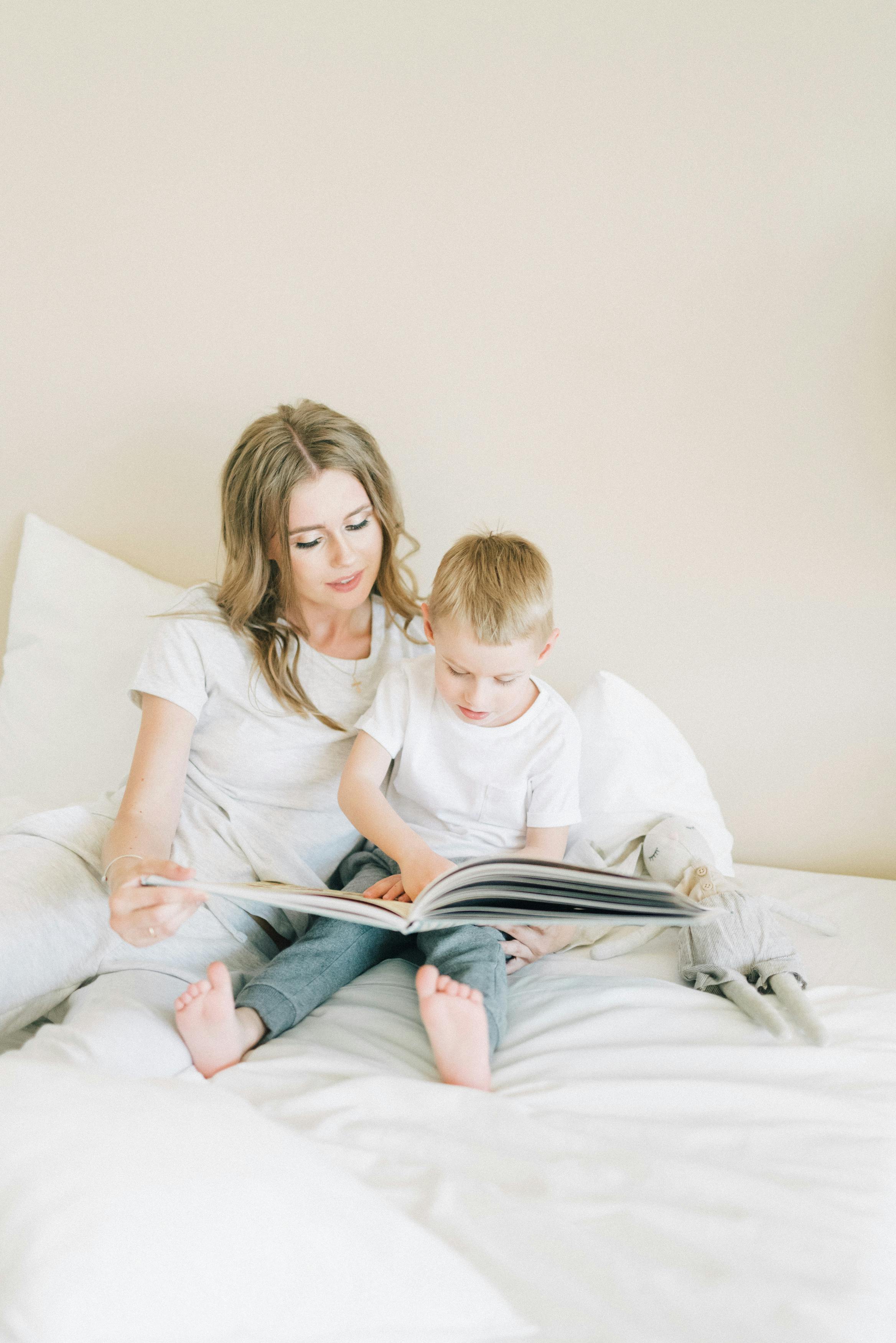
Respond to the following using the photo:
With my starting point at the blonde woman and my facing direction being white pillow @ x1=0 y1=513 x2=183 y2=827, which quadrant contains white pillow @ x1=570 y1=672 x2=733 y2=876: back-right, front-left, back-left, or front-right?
back-right

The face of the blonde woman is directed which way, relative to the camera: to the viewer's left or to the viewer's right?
to the viewer's right

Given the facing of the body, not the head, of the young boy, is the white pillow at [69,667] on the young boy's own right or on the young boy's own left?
on the young boy's own right

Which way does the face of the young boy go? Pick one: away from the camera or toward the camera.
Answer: toward the camera

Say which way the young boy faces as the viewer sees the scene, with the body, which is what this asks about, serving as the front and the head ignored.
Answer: toward the camera
